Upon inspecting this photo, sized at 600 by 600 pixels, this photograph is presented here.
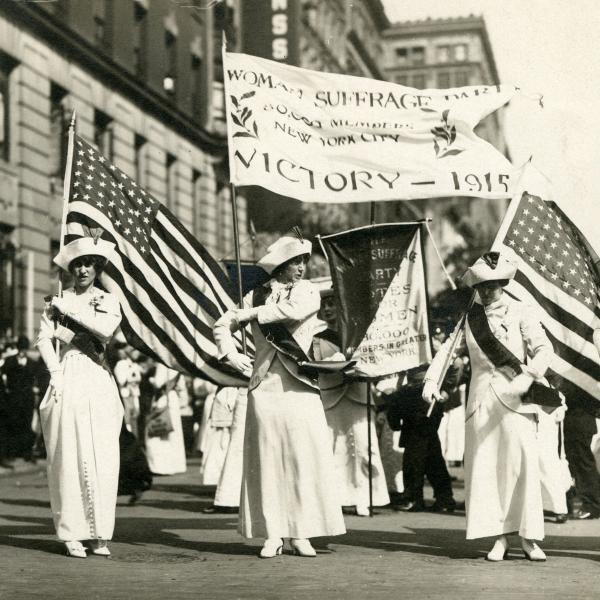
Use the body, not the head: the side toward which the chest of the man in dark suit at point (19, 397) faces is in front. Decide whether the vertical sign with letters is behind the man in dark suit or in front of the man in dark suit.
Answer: behind

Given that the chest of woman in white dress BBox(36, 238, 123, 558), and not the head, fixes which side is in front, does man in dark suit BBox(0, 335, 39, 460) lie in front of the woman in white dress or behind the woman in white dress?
behind

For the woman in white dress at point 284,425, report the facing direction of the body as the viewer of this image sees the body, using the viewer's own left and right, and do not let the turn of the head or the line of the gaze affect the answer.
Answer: facing the viewer

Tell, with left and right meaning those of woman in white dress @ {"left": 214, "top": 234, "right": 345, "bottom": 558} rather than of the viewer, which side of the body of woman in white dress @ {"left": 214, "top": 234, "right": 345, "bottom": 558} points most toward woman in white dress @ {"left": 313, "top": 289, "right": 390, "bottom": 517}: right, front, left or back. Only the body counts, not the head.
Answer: back

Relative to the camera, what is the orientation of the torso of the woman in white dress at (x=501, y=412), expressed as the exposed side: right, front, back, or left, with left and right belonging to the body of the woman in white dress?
front

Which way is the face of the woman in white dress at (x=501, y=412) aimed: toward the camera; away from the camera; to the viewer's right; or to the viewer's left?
toward the camera

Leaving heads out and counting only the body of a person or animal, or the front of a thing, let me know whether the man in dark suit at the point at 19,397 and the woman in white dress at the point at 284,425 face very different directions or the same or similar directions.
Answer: same or similar directions

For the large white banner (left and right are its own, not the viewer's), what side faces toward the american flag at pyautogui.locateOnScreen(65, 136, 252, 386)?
right

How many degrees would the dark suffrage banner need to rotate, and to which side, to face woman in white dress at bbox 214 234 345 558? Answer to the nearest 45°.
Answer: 0° — it already faces them

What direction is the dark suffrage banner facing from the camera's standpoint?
toward the camera

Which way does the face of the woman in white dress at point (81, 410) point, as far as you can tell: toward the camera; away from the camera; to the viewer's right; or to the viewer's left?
toward the camera

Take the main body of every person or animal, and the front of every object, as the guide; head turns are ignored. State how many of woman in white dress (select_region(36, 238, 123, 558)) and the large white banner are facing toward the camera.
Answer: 2

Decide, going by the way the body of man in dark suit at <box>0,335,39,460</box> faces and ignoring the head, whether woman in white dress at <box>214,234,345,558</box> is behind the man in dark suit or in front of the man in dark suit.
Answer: in front

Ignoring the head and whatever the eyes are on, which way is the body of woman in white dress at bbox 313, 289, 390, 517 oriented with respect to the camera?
toward the camera

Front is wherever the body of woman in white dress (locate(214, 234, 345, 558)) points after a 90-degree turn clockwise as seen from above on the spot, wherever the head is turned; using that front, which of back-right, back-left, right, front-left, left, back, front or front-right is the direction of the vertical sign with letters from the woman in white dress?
right
